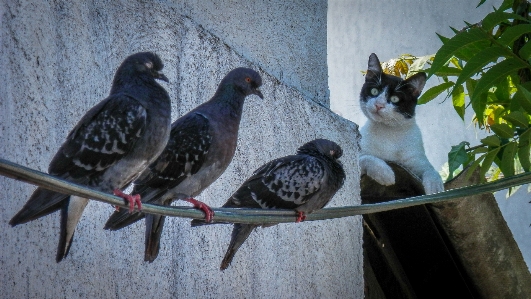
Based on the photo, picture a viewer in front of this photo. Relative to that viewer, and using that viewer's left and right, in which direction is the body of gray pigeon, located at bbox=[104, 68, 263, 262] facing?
facing to the right of the viewer

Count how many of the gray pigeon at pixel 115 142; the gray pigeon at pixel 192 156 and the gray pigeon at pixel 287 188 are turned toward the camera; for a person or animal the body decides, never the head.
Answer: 0

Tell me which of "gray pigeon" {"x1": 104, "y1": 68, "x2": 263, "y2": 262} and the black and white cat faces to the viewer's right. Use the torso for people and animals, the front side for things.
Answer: the gray pigeon

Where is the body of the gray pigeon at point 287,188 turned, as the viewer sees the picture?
to the viewer's right

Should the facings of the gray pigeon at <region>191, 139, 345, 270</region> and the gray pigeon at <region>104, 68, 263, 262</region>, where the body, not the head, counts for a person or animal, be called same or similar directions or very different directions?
same or similar directions

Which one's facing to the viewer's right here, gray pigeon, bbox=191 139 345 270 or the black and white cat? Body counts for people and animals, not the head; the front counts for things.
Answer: the gray pigeon

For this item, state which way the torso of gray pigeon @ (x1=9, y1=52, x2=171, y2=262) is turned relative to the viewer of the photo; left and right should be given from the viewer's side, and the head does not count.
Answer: facing to the right of the viewer

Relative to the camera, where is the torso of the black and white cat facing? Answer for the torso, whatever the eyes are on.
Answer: toward the camera

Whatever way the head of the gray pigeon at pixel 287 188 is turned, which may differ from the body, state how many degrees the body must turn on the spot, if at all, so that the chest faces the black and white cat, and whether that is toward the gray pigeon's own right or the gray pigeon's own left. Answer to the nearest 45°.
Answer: approximately 45° to the gray pigeon's own left
